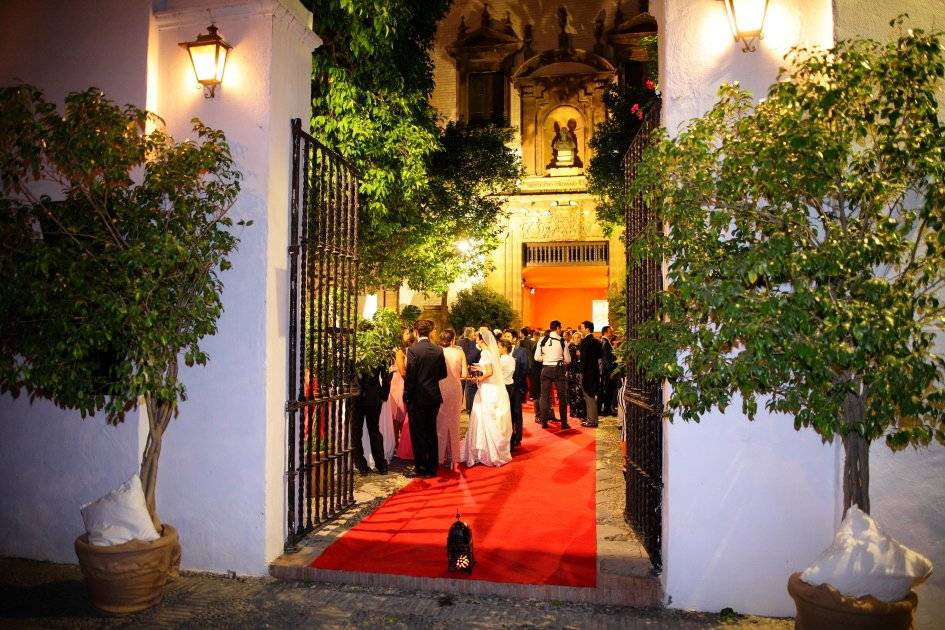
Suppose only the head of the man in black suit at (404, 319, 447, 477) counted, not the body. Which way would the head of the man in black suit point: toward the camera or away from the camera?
away from the camera

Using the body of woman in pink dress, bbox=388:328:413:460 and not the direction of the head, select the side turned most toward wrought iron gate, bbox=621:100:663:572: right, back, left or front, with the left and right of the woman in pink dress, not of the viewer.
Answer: right

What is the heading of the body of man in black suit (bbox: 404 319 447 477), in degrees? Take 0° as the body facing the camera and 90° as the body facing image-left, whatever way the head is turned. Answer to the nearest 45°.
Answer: approximately 180°

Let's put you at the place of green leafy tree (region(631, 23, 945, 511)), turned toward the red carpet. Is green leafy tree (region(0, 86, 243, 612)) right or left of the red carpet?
left

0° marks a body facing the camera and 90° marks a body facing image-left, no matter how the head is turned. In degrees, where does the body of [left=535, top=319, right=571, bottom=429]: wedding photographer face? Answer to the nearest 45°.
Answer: approximately 180°

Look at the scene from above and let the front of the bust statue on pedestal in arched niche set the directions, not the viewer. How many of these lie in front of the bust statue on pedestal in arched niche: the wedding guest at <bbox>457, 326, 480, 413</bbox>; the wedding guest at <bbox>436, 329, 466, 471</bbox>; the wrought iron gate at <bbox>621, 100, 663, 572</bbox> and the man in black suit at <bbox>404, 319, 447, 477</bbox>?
4
